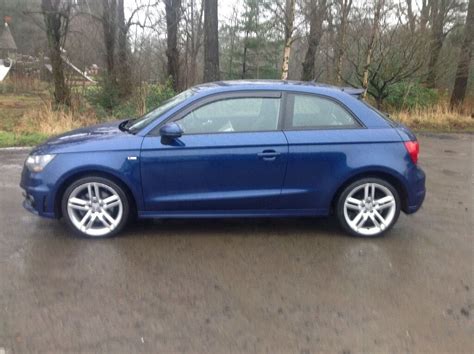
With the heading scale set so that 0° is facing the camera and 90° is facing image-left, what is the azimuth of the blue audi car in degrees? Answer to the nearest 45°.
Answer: approximately 90°

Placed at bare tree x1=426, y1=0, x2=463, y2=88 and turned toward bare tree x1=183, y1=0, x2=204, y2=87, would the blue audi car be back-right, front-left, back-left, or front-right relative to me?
front-left

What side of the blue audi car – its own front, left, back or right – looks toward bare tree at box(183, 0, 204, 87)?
right

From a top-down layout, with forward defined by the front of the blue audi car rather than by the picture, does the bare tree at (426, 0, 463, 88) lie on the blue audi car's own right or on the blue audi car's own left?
on the blue audi car's own right

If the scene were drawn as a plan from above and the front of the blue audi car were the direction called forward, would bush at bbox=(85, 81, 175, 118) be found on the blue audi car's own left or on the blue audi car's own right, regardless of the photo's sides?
on the blue audi car's own right

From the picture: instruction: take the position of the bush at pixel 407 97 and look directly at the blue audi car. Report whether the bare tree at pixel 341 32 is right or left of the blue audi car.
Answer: right

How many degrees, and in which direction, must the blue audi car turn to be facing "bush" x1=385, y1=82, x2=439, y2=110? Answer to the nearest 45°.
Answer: approximately 135° to its right
